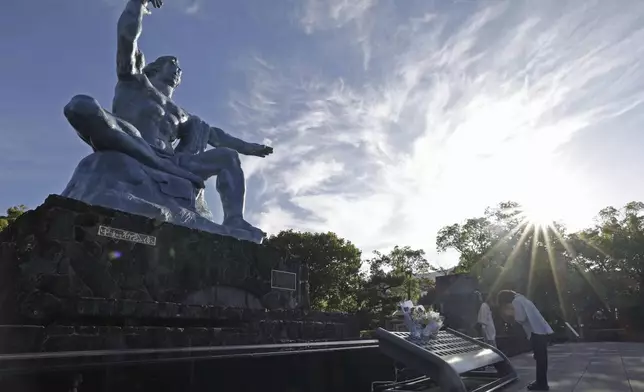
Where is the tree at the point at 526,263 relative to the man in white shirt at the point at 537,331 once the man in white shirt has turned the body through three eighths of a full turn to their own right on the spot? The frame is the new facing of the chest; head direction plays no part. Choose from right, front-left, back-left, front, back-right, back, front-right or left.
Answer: front-left

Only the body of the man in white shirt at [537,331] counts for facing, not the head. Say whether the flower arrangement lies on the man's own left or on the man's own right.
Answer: on the man's own left

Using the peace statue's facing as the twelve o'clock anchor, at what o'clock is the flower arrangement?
The flower arrangement is roughly at 12 o'clock from the peace statue.

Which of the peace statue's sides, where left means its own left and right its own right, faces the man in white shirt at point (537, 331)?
front

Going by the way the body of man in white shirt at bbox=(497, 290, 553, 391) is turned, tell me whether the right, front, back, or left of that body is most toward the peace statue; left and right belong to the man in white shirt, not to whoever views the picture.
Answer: front

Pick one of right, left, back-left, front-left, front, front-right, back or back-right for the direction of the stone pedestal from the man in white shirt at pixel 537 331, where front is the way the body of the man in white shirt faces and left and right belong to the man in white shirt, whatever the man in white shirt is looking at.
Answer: front-left

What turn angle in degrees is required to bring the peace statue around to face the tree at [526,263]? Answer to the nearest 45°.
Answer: approximately 90° to its left

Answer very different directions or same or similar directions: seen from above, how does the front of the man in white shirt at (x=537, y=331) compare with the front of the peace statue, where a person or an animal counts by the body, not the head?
very different directions

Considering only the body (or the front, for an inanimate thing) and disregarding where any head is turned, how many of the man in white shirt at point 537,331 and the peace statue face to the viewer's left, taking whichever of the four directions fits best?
1

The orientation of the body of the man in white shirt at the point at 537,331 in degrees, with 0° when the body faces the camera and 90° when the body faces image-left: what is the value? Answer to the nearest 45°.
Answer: approximately 90°

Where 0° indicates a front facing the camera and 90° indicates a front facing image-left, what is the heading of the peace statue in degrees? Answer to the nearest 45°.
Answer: approximately 315°

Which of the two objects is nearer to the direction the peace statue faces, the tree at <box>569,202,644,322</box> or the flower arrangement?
the flower arrangement

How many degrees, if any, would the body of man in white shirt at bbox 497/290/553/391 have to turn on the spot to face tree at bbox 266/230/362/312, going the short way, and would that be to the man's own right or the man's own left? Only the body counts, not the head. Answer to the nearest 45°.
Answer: approximately 45° to the man's own right
